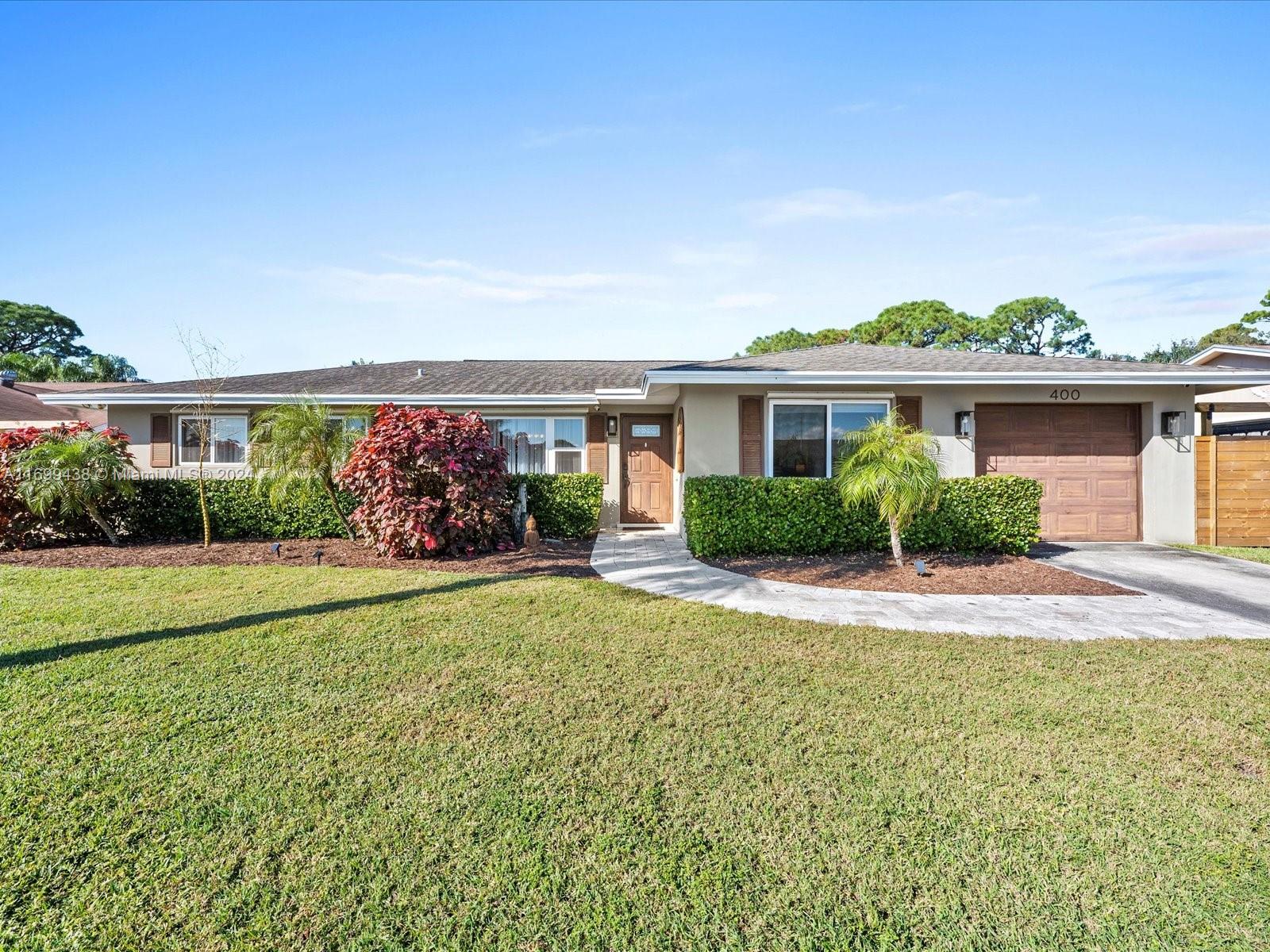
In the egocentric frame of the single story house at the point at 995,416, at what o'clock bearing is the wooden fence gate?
The wooden fence gate is roughly at 9 o'clock from the single story house.

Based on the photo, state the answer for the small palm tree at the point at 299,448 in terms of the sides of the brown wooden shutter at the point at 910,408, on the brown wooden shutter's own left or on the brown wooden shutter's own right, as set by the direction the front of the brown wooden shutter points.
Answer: on the brown wooden shutter's own right

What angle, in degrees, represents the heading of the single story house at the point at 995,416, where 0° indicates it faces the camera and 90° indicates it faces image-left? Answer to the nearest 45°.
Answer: approximately 0°

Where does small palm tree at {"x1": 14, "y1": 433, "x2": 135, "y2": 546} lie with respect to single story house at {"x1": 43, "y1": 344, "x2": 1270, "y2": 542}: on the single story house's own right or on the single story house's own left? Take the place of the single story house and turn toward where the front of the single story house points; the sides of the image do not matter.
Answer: on the single story house's own right

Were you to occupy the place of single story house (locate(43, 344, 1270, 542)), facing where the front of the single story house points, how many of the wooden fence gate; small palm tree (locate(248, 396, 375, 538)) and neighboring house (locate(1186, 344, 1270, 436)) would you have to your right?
1

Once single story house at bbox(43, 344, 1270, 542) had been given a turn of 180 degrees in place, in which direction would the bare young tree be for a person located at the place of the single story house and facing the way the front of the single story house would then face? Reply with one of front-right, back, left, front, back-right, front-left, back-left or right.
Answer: left

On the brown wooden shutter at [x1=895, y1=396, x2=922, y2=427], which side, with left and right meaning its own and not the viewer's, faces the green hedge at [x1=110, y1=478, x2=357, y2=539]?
right
